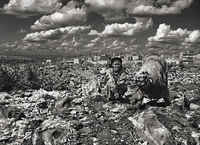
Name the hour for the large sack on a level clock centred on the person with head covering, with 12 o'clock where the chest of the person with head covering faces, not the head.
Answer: The large sack is roughly at 9 o'clock from the person with head covering.

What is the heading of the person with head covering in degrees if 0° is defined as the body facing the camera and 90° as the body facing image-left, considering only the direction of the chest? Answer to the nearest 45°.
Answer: approximately 0°
